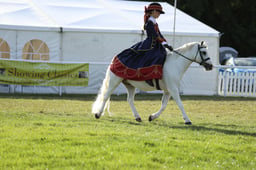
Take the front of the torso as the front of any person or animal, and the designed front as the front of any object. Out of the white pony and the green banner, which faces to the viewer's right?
the white pony

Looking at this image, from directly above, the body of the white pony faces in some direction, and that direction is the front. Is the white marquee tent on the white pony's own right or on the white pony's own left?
on the white pony's own left

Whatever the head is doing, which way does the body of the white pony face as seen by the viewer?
to the viewer's right

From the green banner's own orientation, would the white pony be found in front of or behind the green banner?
in front

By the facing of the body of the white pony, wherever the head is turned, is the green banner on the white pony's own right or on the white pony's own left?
on the white pony's own left

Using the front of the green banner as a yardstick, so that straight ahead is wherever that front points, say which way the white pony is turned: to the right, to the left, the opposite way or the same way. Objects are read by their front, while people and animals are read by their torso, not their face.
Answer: to the left

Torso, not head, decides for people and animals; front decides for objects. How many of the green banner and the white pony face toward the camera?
1
